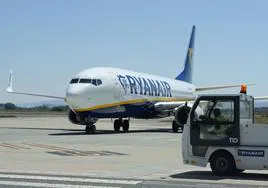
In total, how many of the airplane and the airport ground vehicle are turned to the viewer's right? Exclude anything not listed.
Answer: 0

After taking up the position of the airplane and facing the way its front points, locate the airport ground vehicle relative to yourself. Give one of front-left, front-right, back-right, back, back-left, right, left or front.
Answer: front-left

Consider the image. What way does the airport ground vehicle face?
to the viewer's left

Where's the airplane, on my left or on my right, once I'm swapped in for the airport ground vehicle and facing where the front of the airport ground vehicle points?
on my right

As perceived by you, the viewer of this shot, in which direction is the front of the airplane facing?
facing the viewer and to the left of the viewer
